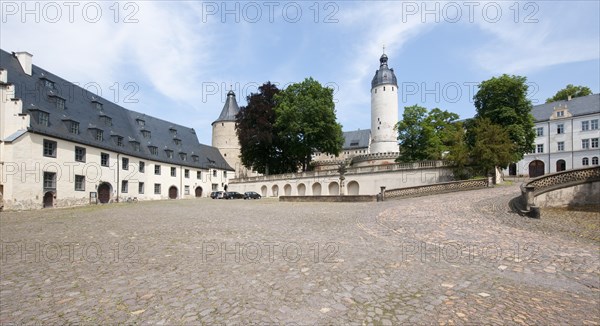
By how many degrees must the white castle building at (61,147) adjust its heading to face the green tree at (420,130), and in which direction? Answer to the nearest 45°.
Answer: approximately 45° to its left

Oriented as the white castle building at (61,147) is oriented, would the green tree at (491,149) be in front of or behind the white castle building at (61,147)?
in front

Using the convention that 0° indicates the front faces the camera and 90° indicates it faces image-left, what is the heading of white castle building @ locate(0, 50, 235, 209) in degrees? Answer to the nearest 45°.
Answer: approximately 315°
